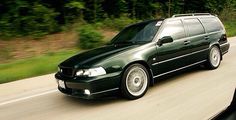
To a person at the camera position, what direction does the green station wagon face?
facing the viewer and to the left of the viewer
